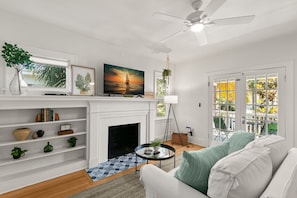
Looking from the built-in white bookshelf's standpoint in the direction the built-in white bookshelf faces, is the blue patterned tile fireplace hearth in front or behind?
in front

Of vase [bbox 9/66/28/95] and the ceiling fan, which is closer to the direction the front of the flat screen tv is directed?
the ceiling fan

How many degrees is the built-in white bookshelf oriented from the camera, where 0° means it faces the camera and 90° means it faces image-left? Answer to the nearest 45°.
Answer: approximately 315°

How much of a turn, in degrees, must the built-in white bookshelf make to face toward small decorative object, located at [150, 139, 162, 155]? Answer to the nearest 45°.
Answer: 0° — it already faces it

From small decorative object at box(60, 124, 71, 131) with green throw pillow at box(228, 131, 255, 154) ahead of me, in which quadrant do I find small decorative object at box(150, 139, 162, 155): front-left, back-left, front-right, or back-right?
front-left

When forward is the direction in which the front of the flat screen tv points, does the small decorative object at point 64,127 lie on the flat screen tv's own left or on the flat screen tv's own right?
on the flat screen tv's own right

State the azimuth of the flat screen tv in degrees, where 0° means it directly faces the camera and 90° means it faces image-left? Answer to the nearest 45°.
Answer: approximately 315°

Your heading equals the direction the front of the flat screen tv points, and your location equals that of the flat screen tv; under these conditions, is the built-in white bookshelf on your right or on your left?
on your right

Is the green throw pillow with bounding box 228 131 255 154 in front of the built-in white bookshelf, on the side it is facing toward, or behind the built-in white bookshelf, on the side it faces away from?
in front

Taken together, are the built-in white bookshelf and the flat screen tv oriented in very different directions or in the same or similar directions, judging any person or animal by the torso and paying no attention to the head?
same or similar directions

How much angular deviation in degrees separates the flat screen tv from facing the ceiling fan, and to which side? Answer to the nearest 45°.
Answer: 0° — it already faces it

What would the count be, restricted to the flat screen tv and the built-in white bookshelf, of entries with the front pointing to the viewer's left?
0

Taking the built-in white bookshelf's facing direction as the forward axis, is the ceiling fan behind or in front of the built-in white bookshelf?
in front
